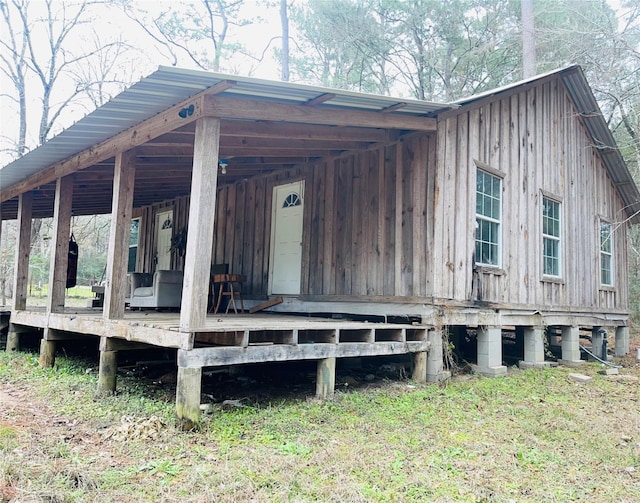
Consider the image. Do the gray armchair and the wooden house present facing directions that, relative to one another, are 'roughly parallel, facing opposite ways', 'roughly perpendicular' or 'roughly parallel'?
roughly parallel

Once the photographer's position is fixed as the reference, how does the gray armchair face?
facing the viewer and to the left of the viewer

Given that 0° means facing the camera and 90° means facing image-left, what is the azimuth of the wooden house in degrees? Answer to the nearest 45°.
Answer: approximately 45°

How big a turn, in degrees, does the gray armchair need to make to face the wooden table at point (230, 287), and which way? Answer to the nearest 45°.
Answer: approximately 90° to its left

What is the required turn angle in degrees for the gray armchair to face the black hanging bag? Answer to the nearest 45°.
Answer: approximately 90° to its right
